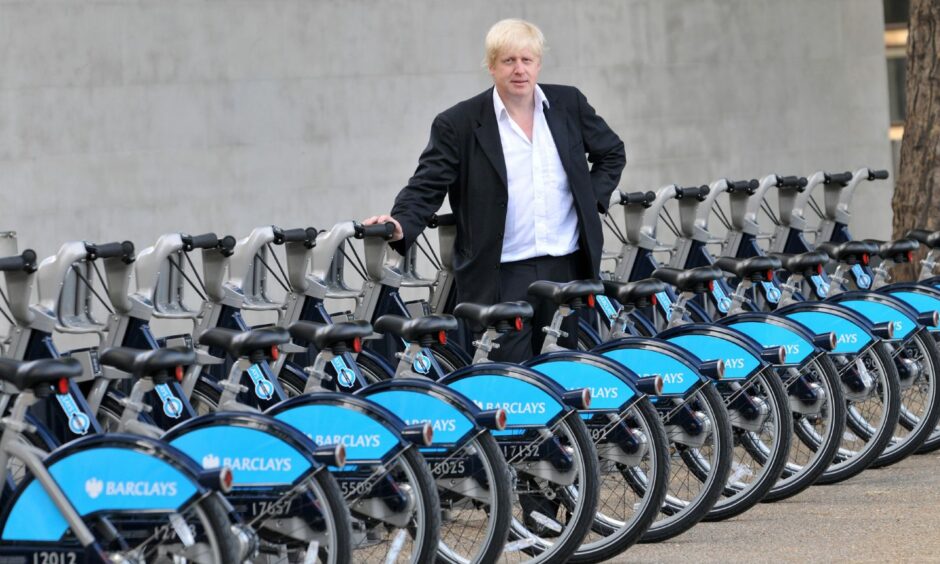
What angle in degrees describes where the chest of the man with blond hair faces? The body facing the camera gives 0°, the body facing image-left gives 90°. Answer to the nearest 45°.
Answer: approximately 0°

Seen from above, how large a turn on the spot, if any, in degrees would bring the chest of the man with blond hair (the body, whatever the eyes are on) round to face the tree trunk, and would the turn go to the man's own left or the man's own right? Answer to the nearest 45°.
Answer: approximately 135° to the man's own left

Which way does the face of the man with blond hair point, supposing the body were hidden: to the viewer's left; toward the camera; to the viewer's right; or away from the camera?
toward the camera
